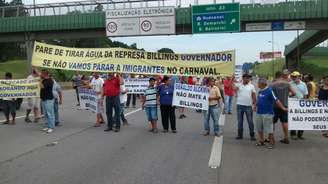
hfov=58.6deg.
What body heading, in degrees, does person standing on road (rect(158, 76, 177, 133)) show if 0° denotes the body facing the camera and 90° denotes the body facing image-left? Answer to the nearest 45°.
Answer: approximately 0°

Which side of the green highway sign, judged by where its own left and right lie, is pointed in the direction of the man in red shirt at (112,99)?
front

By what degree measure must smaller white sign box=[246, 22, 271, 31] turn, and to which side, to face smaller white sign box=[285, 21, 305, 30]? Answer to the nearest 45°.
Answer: approximately 90° to its left

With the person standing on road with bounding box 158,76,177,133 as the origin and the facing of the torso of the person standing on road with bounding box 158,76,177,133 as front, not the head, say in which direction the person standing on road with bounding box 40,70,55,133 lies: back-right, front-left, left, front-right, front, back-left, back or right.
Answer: right

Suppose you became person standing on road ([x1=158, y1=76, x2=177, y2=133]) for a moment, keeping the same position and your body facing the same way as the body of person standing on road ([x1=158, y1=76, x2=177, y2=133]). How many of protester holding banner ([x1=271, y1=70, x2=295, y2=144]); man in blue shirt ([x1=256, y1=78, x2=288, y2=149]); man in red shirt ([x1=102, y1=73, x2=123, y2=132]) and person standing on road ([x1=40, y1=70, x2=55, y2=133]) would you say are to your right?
2

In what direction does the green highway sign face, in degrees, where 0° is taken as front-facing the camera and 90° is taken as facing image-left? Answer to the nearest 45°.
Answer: approximately 0°

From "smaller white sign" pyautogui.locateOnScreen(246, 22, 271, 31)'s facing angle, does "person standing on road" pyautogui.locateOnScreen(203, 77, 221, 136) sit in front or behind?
in front
